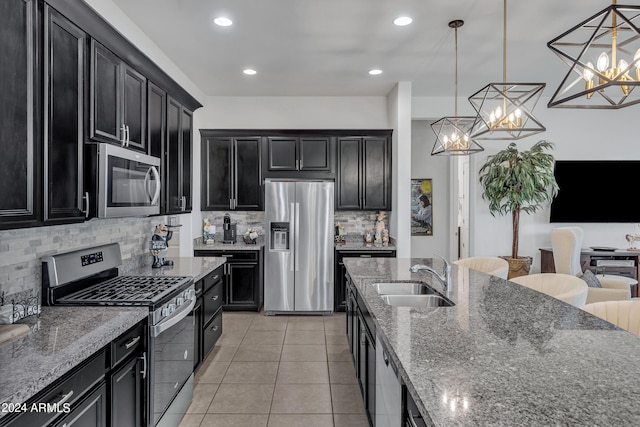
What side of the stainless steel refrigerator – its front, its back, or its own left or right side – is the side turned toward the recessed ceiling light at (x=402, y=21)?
front

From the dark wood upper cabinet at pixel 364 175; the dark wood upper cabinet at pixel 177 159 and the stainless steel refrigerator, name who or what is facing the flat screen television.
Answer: the dark wood upper cabinet at pixel 177 159

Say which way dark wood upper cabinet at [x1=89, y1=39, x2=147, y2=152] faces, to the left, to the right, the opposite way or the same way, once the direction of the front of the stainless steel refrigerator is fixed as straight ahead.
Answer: to the left

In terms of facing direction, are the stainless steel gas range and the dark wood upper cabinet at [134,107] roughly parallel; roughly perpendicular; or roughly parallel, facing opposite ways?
roughly parallel

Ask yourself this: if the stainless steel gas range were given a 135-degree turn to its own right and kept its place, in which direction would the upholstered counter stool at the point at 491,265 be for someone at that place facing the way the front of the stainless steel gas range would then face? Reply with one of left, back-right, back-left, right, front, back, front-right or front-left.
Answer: back

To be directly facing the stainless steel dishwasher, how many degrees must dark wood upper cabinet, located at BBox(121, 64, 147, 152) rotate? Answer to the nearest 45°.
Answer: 0° — it already faces it

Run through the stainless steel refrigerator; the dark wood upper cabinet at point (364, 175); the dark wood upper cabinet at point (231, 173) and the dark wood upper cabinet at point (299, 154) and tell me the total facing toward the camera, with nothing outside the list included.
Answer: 4

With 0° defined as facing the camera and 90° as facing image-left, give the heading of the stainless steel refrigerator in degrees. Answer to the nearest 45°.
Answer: approximately 0°

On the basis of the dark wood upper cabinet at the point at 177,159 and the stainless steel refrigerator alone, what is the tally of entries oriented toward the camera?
1

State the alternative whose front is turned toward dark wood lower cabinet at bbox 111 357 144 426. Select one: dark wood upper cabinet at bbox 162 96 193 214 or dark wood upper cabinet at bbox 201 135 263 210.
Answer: dark wood upper cabinet at bbox 201 135 263 210

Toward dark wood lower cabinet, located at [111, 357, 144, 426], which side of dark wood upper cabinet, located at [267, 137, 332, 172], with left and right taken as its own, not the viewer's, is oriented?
front

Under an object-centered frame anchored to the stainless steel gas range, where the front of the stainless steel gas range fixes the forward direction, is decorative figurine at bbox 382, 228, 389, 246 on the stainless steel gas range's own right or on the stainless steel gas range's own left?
on the stainless steel gas range's own left

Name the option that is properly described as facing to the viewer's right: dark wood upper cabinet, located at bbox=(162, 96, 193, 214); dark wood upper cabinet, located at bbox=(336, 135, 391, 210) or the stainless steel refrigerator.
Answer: dark wood upper cabinet, located at bbox=(162, 96, 193, 214)

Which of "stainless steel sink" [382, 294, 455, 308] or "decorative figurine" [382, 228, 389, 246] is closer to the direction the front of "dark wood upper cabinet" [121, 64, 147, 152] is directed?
the stainless steel sink

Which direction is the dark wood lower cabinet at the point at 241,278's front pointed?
toward the camera

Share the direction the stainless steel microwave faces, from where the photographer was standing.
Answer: facing the viewer and to the right of the viewer

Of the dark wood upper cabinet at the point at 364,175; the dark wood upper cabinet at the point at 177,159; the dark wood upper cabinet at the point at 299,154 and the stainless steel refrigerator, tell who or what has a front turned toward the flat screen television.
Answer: the dark wood upper cabinet at the point at 177,159

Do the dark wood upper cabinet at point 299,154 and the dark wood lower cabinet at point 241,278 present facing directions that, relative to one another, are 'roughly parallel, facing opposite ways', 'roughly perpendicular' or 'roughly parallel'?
roughly parallel

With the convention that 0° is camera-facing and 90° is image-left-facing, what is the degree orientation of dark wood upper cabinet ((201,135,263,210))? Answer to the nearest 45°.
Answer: approximately 0°

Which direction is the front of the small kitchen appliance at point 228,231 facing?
toward the camera
